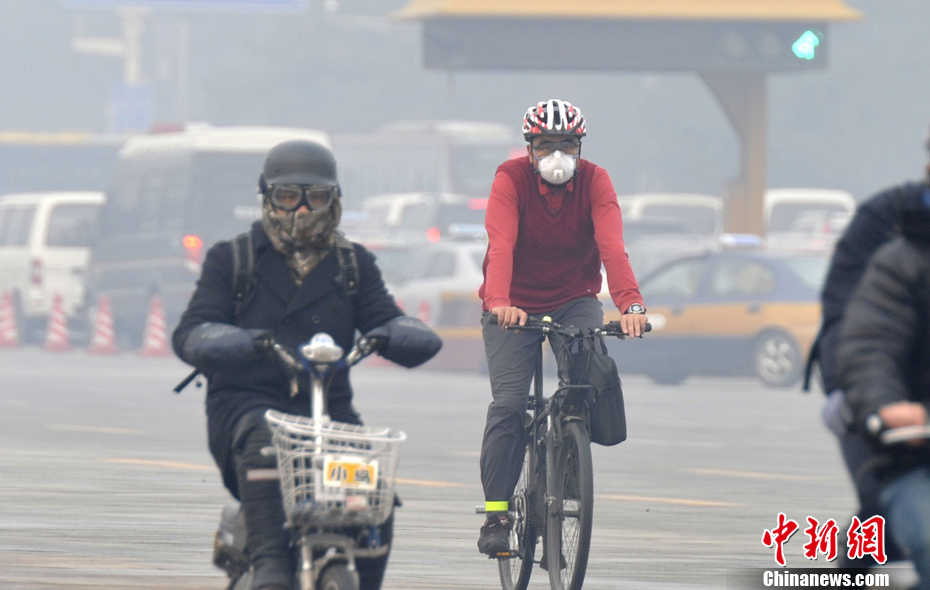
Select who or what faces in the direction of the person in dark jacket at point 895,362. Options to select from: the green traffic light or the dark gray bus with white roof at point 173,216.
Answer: the green traffic light

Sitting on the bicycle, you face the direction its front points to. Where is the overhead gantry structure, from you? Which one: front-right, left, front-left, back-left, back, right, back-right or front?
back

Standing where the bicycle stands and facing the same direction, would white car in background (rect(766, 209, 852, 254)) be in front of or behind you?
behind

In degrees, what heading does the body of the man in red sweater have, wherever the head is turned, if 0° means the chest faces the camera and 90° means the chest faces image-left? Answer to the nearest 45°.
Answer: approximately 0°

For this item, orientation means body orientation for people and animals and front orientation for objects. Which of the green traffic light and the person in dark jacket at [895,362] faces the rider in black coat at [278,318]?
the green traffic light

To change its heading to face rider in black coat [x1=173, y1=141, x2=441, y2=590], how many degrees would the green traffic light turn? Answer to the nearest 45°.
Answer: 0° — it already faces them

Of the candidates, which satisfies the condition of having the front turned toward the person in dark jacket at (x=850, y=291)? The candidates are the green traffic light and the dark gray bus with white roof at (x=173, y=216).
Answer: the green traffic light

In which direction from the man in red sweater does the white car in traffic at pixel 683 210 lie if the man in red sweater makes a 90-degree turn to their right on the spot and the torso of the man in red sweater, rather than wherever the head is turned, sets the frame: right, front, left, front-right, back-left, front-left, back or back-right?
right

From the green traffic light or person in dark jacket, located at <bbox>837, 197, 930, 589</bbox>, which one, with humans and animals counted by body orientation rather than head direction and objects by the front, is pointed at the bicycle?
the green traffic light
